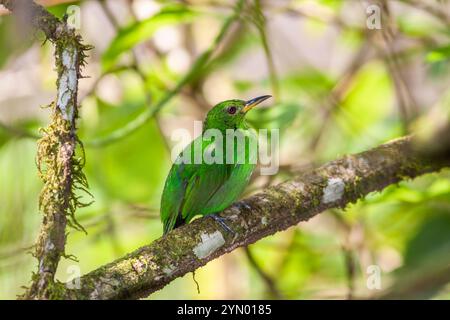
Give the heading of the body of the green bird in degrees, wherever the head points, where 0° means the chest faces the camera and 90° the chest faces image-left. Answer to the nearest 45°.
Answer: approximately 270°

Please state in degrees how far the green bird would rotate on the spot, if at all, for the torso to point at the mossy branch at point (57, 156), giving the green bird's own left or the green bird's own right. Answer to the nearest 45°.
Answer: approximately 135° to the green bird's own right
